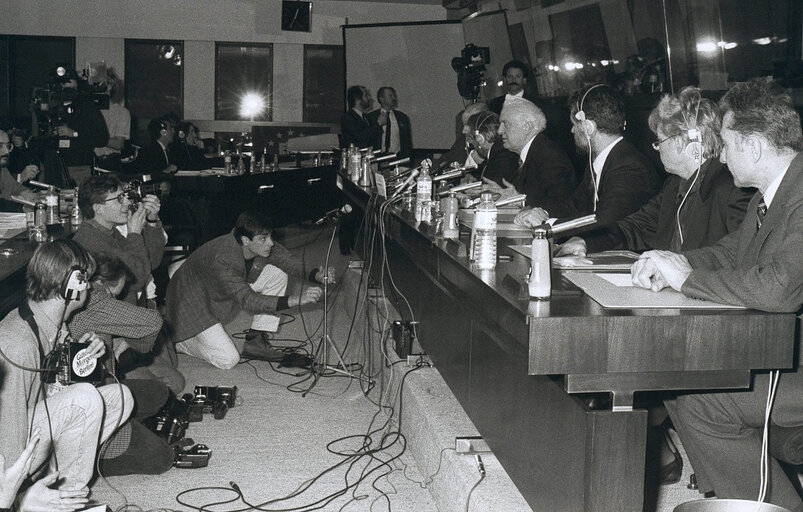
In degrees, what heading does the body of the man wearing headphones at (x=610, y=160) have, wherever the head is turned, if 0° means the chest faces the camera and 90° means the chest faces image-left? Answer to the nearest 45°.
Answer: approximately 90°

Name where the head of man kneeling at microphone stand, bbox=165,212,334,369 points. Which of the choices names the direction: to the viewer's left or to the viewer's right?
to the viewer's right

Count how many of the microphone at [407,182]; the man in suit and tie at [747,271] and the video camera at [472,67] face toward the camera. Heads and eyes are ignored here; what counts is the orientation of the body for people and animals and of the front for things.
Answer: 1

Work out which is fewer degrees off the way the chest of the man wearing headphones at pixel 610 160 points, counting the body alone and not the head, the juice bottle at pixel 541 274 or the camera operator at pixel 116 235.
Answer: the camera operator

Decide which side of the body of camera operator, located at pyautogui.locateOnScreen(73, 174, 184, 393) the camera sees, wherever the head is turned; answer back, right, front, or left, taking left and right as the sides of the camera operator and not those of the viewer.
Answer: right

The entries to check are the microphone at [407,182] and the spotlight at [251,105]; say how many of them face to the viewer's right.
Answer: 1

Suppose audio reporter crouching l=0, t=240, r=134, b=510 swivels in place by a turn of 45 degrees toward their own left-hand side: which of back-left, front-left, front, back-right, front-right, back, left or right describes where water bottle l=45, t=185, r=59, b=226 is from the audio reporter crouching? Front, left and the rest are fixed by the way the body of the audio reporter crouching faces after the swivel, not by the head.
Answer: front-left

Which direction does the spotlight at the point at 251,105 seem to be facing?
toward the camera

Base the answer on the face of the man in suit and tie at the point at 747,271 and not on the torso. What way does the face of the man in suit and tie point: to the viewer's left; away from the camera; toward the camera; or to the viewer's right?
to the viewer's left

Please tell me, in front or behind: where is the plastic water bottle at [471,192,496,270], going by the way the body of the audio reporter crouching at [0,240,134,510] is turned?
in front

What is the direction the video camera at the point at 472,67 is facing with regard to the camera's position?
facing the viewer

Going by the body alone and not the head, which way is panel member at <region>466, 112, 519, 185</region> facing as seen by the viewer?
to the viewer's left

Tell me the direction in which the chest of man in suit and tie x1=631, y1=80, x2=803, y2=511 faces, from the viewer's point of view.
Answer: to the viewer's left

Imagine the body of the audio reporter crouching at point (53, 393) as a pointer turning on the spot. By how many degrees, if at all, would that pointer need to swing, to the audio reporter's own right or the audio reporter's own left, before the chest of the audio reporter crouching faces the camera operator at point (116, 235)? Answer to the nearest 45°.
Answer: approximately 90° to the audio reporter's own left

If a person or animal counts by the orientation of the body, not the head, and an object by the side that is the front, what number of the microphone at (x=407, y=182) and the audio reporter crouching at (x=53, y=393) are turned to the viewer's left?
0
